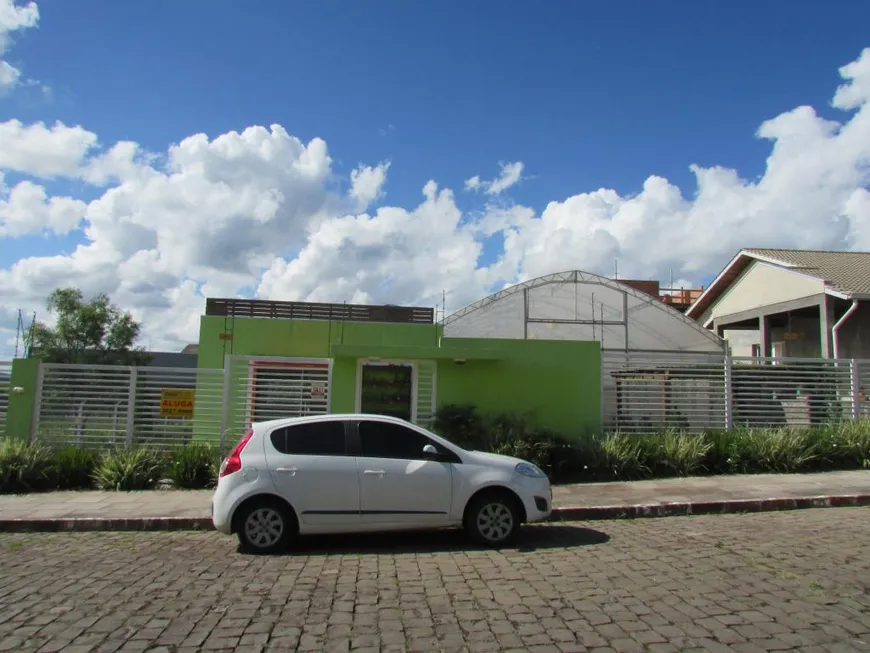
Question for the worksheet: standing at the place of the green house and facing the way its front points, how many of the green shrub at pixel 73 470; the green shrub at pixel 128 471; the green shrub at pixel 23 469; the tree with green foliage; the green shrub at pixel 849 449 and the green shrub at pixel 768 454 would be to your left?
2

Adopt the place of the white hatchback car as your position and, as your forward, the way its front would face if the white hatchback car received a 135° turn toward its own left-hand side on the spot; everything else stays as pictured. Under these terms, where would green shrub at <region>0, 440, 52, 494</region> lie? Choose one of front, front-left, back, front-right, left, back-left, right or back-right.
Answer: front

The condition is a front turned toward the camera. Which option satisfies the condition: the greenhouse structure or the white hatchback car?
the greenhouse structure

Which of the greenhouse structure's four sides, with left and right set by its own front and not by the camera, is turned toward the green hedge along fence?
front

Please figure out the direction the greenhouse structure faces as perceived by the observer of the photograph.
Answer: facing the viewer

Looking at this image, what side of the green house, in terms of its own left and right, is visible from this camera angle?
front

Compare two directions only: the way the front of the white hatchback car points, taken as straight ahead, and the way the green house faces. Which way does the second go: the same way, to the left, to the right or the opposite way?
to the right

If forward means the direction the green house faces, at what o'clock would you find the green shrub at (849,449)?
The green shrub is roughly at 9 o'clock from the green house.

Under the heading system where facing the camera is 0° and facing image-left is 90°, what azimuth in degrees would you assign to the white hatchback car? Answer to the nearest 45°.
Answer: approximately 270°

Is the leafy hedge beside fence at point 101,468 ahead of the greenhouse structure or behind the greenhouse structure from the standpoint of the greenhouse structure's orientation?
ahead

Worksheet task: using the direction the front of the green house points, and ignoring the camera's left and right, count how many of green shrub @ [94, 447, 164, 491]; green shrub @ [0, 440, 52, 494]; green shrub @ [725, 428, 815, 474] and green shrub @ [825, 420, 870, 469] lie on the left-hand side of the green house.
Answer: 2

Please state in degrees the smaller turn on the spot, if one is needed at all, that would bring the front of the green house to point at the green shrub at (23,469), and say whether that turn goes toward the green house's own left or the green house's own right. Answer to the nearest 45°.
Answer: approximately 90° to the green house's own right

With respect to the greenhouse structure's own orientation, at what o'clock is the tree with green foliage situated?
The tree with green foliage is roughly at 3 o'clock from the greenhouse structure.

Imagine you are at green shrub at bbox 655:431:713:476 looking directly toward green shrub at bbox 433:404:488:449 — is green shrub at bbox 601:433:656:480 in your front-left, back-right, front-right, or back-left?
front-left

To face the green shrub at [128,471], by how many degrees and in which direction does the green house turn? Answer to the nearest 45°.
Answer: approximately 45° to its right

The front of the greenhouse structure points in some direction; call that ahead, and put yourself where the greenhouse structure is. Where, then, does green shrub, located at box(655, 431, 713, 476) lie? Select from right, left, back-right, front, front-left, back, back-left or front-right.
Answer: front

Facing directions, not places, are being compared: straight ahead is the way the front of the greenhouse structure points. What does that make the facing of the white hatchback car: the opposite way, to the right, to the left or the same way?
to the left

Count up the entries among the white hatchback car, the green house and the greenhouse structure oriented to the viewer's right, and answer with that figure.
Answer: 1

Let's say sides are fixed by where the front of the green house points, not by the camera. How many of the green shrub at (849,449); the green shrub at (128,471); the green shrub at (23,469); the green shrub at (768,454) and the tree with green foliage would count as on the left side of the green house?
2
